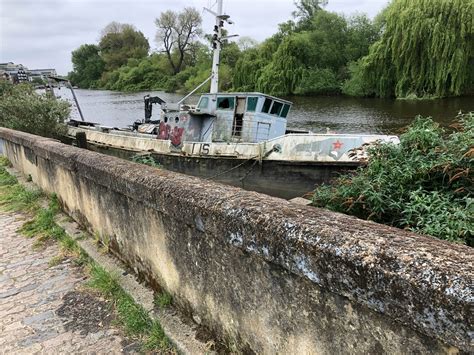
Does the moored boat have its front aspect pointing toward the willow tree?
no

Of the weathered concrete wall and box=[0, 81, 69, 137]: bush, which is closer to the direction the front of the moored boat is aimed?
the weathered concrete wall

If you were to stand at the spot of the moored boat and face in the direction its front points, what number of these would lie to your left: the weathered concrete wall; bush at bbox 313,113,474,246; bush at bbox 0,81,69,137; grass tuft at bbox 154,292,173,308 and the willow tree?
1

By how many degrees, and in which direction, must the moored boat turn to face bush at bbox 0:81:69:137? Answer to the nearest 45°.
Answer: approximately 135° to its right

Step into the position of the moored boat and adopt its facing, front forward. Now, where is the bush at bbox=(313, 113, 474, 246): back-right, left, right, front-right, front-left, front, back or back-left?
front-right

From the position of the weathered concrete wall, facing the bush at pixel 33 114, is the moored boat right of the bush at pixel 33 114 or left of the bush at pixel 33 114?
right

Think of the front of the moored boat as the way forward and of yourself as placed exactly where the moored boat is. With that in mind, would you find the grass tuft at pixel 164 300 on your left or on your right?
on your right

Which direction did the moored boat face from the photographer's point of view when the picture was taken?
facing the viewer and to the right of the viewer

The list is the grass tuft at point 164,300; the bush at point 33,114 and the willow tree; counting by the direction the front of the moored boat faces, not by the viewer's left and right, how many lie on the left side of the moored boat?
1

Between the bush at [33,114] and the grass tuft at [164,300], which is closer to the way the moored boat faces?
the grass tuft

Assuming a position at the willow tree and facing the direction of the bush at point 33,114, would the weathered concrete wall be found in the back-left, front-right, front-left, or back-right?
front-left
